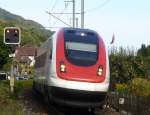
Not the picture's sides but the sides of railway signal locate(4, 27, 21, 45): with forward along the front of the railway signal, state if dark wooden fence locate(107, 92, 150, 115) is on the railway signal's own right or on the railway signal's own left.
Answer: on the railway signal's own left

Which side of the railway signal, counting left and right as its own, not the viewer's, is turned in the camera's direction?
front

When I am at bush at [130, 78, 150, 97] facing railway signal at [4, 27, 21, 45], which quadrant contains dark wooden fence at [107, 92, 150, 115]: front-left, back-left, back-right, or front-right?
front-left

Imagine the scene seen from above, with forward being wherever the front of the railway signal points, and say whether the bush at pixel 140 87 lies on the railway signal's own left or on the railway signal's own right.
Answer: on the railway signal's own left
